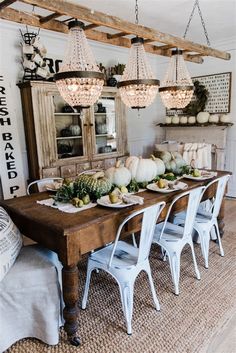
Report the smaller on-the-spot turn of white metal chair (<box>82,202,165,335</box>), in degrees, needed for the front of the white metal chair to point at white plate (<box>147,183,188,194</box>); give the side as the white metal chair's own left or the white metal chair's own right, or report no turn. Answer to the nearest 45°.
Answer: approximately 90° to the white metal chair's own right

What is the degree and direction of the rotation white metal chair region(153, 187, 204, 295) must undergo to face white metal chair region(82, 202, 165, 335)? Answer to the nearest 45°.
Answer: approximately 90° to its left

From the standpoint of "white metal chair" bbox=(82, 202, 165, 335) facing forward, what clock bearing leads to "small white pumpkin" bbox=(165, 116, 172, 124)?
The small white pumpkin is roughly at 2 o'clock from the white metal chair.

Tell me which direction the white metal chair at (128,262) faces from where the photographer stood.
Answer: facing away from the viewer and to the left of the viewer

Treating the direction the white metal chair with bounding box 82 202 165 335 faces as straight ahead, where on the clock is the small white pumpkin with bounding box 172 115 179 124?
The small white pumpkin is roughly at 2 o'clock from the white metal chair.

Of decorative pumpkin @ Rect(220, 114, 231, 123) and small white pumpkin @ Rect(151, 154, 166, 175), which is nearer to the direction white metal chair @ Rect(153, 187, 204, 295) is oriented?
the small white pumpkin

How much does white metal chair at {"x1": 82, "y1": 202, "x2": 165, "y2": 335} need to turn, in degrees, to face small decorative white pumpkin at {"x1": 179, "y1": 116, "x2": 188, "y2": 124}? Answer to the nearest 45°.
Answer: approximately 45° to its right

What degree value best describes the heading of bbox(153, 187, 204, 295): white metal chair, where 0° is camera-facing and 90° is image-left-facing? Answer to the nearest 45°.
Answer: approximately 135°

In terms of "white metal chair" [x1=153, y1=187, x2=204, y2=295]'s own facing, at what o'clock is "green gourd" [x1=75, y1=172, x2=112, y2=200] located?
The green gourd is roughly at 10 o'clock from the white metal chair.

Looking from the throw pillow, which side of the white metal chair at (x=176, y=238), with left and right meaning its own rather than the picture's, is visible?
left

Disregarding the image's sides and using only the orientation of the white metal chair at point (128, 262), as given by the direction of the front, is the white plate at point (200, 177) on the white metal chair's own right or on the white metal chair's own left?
on the white metal chair's own right

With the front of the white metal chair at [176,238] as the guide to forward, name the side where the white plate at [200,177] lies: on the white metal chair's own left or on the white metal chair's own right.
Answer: on the white metal chair's own right

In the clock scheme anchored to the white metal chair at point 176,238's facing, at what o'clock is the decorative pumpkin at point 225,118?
The decorative pumpkin is roughly at 2 o'clock from the white metal chair.
